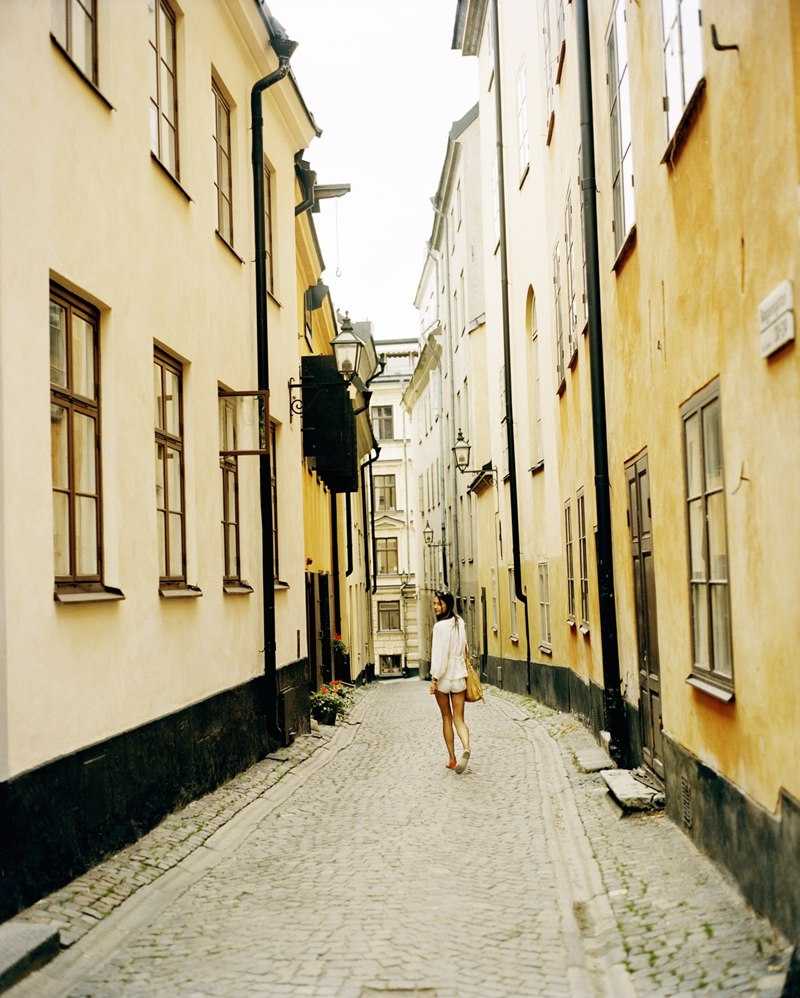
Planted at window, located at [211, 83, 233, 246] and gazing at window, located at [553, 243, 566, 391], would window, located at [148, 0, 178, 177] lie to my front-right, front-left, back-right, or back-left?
back-right

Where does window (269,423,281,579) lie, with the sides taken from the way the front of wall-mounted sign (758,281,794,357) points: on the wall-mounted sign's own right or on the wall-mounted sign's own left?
on the wall-mounted sign's own right

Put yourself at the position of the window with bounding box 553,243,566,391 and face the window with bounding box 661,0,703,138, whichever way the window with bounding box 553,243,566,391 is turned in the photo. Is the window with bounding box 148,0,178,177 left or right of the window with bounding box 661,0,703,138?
right

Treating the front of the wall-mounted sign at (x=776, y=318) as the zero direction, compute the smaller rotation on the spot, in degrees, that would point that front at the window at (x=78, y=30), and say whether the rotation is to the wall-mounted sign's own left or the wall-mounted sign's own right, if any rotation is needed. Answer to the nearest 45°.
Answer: approximately 45° to the wall-mounted sign's own right

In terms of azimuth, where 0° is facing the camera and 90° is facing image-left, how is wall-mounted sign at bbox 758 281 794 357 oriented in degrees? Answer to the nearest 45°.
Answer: approximately 45°
